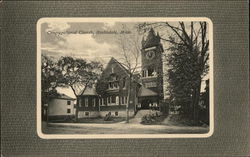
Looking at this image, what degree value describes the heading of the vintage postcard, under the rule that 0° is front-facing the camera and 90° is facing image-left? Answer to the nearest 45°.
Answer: approximately 0°
